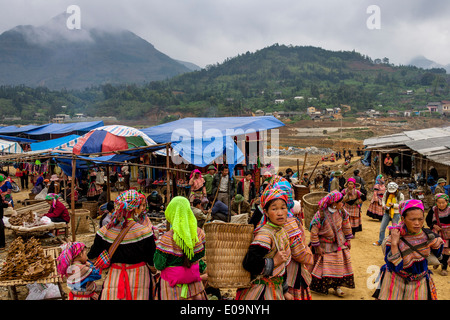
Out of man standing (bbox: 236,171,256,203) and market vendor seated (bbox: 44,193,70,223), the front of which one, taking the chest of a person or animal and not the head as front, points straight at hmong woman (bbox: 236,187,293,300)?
the man standing

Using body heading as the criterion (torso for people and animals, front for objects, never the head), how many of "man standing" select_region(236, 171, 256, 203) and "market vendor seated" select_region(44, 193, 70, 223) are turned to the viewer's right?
0

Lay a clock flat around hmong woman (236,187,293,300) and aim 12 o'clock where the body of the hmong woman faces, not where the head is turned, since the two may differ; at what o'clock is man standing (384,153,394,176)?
The man standing is roughly at 8 o'clock from the hmong woman.

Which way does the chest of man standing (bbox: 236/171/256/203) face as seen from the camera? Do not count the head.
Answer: toward the camera

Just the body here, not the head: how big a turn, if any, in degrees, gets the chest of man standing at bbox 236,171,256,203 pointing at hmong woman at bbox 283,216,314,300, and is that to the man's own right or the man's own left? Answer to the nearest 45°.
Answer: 0° — they already face them

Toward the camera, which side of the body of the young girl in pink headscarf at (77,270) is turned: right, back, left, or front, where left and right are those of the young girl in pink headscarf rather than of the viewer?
right

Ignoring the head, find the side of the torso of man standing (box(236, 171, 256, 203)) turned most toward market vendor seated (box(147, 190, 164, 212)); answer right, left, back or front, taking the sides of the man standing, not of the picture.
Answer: right

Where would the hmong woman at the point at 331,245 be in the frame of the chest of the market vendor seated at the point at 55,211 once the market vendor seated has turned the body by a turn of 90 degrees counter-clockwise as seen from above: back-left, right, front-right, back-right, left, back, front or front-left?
front-left

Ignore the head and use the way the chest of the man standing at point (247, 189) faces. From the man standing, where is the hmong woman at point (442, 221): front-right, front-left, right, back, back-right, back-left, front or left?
front-left
